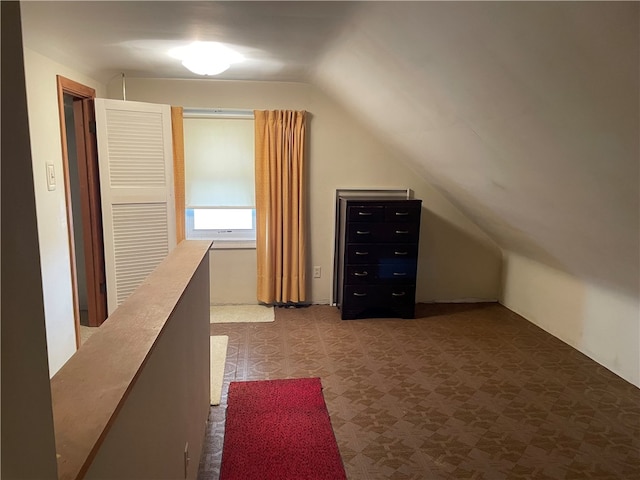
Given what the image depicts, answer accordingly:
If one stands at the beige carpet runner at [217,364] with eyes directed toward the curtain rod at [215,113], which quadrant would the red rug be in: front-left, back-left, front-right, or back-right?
back-right

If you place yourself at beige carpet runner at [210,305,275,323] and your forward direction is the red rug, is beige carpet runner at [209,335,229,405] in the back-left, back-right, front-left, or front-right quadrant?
front-right

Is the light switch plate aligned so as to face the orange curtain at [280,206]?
no

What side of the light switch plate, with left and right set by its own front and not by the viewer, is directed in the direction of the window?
left

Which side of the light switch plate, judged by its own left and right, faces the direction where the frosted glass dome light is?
front

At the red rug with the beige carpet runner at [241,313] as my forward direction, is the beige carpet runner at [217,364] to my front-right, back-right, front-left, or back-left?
front-left

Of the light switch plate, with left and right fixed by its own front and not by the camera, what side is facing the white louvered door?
left

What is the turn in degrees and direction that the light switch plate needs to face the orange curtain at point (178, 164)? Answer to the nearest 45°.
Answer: approximately 90° to its left

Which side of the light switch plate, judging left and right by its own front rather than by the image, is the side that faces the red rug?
front

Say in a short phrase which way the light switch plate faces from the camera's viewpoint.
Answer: facing the viewer and to the right of the viewer

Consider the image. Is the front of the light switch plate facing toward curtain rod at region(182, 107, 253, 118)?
no

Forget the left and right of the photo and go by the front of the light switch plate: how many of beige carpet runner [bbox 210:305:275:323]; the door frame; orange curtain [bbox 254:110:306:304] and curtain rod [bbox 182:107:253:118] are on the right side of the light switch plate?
0

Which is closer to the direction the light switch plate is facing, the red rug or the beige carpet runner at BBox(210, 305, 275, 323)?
the red rug

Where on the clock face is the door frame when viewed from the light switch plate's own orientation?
The door frame is roughly at 8 o'clock from the light switch plate.
